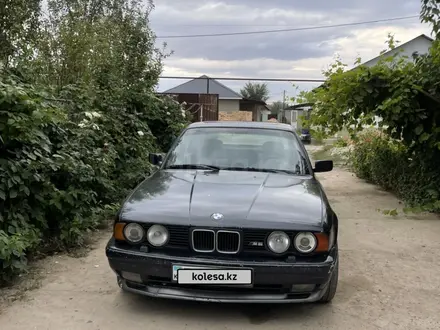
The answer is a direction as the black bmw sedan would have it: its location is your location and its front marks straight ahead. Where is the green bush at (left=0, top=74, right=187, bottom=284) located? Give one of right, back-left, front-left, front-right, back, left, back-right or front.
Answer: back-right

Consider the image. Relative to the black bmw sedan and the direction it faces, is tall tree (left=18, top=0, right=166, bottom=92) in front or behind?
behind

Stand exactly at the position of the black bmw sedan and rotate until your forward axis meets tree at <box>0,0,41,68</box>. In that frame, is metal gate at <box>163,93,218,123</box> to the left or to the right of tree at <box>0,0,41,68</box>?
right

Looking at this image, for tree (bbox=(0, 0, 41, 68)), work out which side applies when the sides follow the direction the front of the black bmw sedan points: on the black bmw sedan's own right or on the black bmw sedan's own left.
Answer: on the black bmw sedan's own right

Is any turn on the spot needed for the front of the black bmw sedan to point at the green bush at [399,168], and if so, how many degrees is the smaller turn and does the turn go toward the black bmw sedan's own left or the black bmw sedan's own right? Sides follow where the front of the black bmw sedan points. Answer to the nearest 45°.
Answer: approximately 135° to the black bmw sedan's own left

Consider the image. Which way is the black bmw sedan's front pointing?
toward the camera

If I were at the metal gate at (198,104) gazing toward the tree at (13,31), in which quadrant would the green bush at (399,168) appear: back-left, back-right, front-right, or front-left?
front-left

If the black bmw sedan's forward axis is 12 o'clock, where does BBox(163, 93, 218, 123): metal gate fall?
The metal gate is roughly at 6 o'clock from the black bmw sedan.
